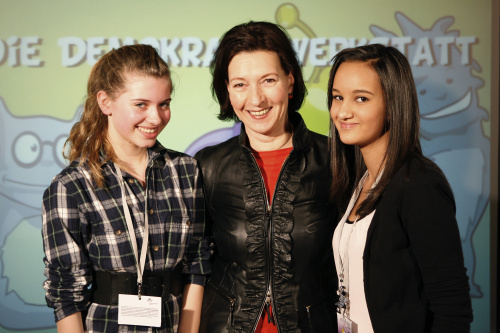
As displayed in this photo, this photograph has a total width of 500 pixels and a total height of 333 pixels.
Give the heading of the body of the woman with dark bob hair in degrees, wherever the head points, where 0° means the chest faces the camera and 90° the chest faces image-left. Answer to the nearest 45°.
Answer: approximately 0°
